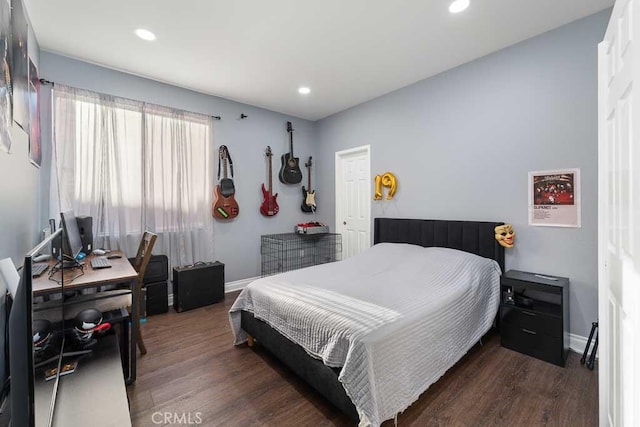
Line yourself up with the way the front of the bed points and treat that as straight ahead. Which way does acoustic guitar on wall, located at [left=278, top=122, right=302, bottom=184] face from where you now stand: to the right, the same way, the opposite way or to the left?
to the left

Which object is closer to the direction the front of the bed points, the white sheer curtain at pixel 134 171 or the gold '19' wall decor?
the white sheer curtain

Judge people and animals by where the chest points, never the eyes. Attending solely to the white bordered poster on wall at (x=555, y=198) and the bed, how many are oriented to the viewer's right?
0

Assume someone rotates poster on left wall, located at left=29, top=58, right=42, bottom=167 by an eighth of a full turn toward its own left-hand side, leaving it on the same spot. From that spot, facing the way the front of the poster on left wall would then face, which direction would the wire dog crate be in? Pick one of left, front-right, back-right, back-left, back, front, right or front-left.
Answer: front-right

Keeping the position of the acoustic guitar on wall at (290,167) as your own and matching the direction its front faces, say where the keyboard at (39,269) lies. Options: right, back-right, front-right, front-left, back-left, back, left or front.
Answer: right

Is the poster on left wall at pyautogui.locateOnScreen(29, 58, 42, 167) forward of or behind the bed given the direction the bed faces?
forward

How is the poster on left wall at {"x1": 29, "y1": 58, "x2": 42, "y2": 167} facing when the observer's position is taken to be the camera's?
facing to the right of the viewer

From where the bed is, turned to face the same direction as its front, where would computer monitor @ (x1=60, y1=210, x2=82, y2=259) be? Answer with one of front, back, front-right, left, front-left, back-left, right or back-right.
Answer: front-right

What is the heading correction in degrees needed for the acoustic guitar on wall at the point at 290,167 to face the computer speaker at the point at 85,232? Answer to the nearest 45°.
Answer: approximately 90° to its right

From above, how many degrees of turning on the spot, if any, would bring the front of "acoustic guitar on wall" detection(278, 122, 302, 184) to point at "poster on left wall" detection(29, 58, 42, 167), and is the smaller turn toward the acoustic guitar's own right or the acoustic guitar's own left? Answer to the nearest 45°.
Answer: approximately 90° to the acoustic guitar's own right

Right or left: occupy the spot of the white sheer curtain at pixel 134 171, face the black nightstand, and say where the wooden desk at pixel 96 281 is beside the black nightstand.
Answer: right

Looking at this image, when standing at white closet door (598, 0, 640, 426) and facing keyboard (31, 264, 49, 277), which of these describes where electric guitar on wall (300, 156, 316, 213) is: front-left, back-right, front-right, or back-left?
front-right

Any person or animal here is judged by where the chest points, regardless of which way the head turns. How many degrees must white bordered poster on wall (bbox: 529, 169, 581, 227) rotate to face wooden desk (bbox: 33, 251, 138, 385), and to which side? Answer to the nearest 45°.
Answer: approximately 45° to its right

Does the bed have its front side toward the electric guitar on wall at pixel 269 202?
no

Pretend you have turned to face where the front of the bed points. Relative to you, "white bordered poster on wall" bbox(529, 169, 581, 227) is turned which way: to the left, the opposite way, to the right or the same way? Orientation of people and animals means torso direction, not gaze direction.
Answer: the same way

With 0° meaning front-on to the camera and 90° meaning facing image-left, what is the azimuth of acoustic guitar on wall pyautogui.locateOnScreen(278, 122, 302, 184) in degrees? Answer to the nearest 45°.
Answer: approximately 315°

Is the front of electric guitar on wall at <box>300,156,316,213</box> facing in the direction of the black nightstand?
yes

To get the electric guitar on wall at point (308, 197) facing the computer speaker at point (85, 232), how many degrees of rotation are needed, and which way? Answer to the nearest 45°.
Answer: approximately 90° to its right
